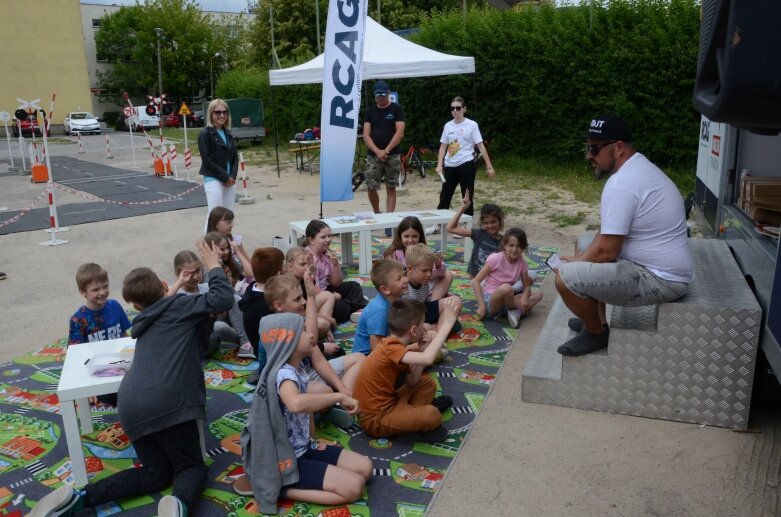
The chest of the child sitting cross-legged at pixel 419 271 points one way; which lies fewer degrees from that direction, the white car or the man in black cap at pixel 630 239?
the man in black cap

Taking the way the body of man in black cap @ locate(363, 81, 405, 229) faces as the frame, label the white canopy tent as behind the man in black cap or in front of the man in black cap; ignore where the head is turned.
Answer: behind

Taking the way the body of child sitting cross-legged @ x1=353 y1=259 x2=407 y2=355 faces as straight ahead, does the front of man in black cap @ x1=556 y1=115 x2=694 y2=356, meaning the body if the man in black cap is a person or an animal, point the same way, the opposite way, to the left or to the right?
the opposite way

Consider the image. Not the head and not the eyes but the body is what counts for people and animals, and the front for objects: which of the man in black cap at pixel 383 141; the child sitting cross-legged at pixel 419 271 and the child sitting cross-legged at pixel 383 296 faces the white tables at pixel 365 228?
the man in black cap

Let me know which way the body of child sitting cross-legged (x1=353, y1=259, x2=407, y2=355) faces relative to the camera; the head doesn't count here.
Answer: to the viewer's right

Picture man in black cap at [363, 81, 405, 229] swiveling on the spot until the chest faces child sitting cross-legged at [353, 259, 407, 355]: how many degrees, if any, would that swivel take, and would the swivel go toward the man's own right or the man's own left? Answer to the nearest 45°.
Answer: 0° — they already face them

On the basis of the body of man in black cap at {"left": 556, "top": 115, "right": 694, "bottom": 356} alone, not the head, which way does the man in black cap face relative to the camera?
to the viewer's left

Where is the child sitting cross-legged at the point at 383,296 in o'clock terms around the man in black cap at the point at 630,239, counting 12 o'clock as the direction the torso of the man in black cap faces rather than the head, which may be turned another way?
The child sitting cross-legged is roughly at 12 o'clock from the man in black cap.

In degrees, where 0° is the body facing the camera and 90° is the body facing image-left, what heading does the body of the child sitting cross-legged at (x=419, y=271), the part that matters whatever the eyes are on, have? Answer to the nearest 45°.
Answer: approximately 315°
